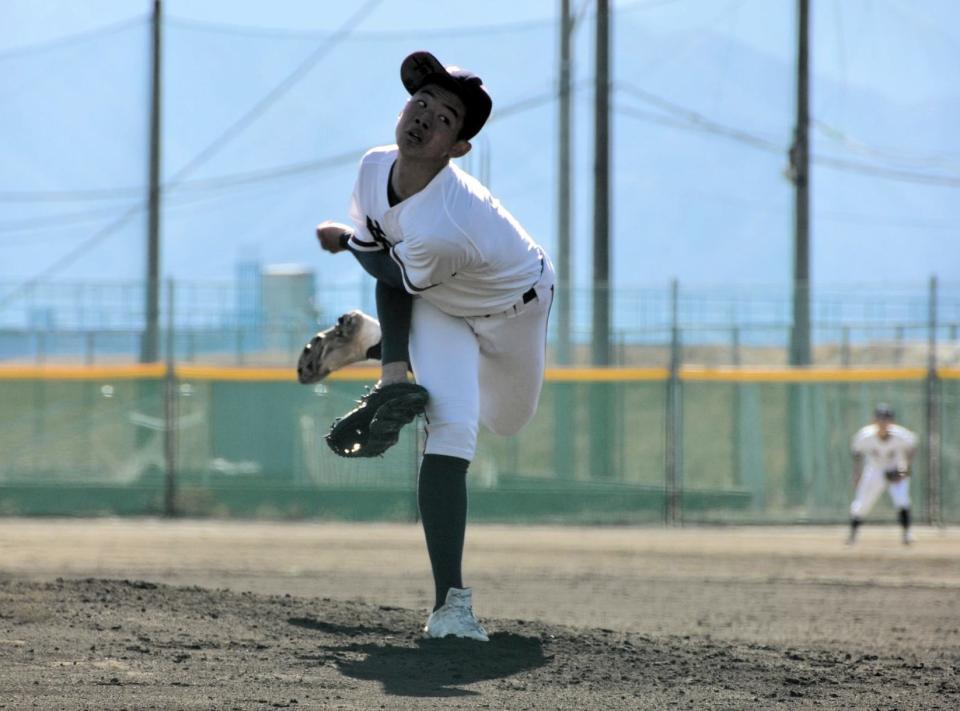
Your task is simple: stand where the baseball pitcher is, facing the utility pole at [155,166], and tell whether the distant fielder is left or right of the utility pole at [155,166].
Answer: right

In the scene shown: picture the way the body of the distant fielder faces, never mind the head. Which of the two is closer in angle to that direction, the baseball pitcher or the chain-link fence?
the baseball pitcher

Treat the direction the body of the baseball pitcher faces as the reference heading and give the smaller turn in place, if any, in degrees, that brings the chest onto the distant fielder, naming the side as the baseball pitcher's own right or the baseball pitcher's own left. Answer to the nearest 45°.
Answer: approximately 180°

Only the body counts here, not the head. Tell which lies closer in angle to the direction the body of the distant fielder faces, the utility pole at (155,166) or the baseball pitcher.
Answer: the baseball pitcher

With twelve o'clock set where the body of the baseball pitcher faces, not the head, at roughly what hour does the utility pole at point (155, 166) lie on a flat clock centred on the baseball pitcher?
The utility pole is roughly at 4 o'clock from the baseball pitcher.

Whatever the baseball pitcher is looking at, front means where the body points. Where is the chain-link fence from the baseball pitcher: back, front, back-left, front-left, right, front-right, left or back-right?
back-right

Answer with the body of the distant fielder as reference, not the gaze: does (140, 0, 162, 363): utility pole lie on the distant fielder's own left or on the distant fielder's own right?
on the distant fielder's own right
